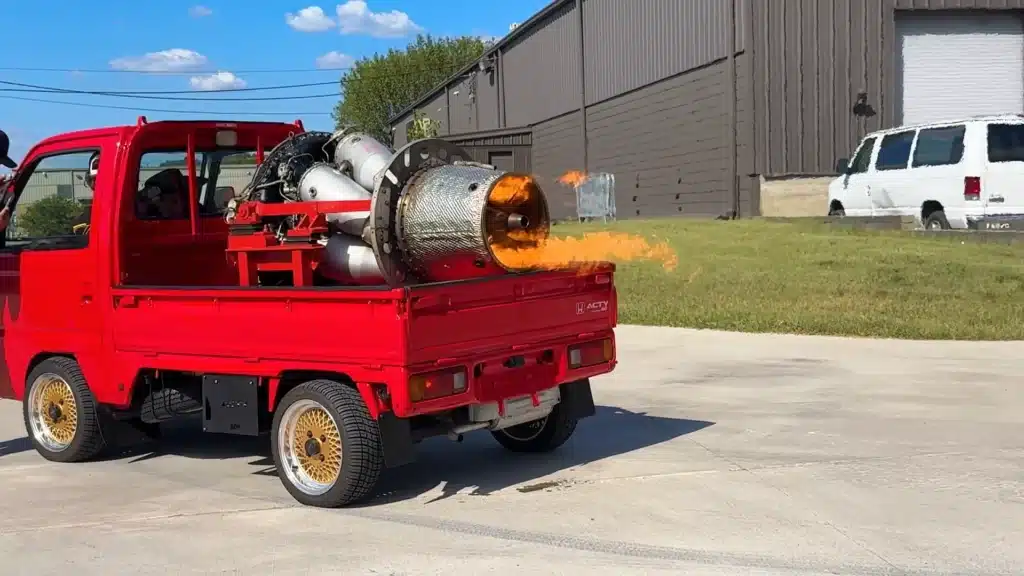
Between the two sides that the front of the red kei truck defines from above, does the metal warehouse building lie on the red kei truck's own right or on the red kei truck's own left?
on the red kei truck's own right

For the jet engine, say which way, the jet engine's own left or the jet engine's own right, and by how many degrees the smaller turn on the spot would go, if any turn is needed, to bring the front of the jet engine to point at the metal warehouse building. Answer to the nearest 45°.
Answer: approximately 90° to the jet engine's own right

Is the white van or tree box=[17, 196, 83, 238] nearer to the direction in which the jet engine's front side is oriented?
the tree

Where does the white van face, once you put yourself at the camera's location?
facing away from the viewer and to the left of the viewer

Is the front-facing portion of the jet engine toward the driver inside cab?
yes

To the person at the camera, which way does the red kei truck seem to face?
facing away from the viewer and to the left of the viewer

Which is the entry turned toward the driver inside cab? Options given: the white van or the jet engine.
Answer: the jet engine

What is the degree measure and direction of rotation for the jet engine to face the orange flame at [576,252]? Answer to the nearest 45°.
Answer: approximately 135° to its right

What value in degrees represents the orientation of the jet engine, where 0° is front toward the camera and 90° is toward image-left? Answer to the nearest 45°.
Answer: approximately 135°

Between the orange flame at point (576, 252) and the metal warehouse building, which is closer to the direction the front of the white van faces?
the metal warehouse building
